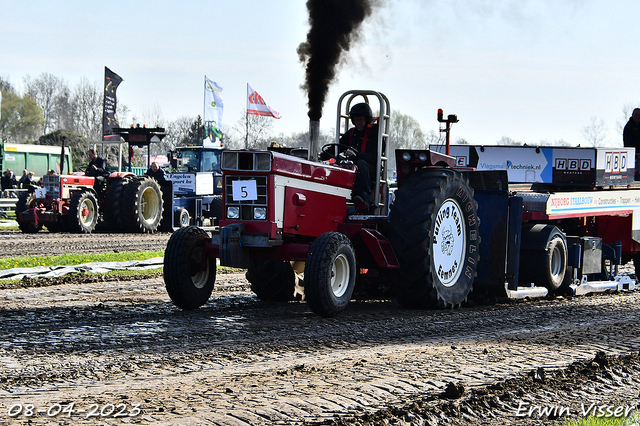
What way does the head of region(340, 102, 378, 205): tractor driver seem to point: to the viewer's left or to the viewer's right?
to the viewer's left

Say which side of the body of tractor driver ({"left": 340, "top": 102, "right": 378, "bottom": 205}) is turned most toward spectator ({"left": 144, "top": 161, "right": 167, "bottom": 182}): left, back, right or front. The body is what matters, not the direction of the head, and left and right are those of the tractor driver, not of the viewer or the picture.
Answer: right

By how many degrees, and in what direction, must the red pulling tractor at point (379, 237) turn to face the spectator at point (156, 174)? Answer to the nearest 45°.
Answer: approximately 90° to its right

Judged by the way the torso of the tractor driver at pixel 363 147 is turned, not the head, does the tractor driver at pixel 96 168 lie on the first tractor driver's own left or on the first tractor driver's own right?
on the first tractor driver's own right

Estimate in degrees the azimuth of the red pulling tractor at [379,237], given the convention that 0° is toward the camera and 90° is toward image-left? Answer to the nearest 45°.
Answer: approximately 45°

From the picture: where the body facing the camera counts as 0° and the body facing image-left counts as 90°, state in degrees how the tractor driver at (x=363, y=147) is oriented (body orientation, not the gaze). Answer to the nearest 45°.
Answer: approximately 45°

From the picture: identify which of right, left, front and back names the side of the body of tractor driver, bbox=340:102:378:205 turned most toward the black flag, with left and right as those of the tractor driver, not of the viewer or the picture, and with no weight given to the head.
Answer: right
